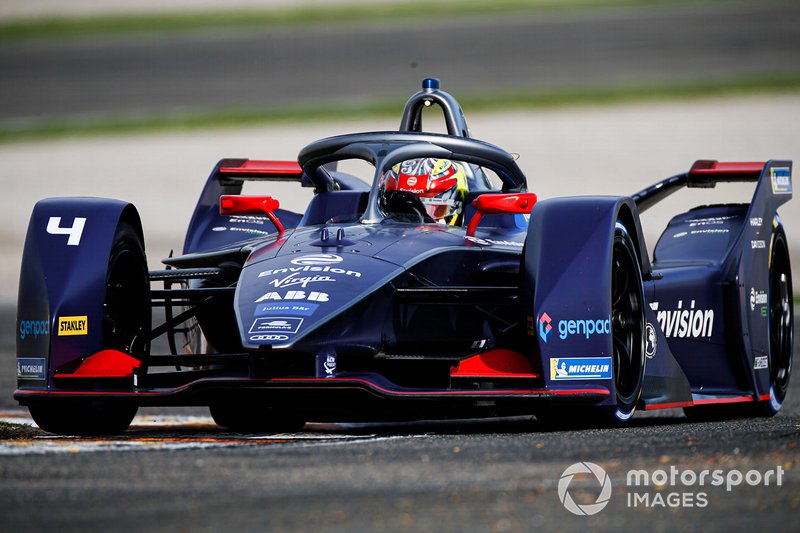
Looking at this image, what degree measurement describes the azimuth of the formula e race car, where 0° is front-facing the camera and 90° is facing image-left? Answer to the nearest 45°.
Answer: approximately 0°
